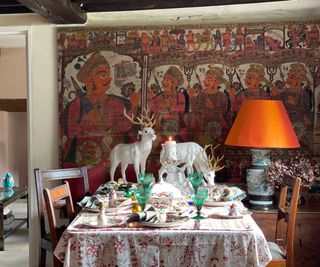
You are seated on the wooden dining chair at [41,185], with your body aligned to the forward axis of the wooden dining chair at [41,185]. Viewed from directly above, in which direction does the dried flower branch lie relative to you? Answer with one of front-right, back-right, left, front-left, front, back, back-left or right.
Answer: front-left

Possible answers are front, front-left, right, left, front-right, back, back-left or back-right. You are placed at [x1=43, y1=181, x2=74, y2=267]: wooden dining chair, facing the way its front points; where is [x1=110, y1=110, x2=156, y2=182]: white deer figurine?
left

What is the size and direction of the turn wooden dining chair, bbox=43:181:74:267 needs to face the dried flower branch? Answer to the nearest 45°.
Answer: approximately 45° to its left

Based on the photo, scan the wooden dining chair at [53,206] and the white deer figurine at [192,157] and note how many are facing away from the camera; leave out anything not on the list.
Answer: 0

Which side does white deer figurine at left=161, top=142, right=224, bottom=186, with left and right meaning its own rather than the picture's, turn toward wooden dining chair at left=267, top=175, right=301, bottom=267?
front

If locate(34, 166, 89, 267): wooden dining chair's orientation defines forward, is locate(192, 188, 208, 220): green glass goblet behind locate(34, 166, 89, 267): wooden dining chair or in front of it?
in front

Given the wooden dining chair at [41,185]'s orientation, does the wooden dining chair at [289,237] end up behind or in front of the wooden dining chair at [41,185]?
in front

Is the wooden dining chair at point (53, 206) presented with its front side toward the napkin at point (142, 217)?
yes

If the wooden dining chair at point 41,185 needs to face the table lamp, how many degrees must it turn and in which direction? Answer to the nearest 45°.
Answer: approximately 45° to its left

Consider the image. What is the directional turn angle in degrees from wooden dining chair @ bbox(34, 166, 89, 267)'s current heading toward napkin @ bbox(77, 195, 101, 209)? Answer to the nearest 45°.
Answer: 0° — it already faces it

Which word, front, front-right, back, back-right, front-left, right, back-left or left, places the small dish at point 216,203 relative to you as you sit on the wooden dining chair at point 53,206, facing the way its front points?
front-left

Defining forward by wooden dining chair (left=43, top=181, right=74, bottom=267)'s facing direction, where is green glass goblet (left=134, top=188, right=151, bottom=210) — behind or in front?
in front

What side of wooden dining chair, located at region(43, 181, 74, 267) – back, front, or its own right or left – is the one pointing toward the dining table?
front
